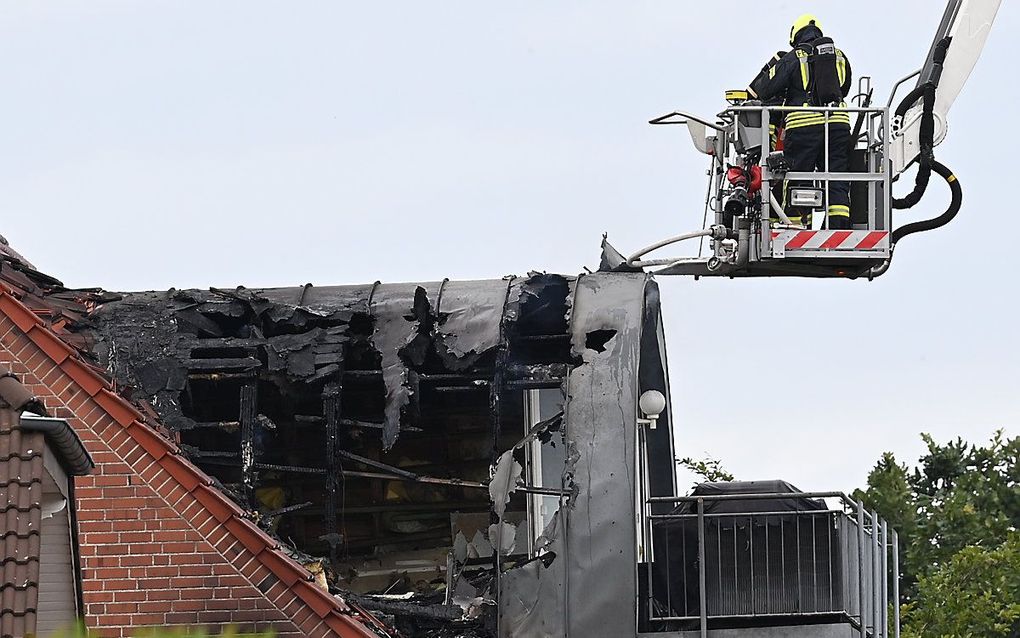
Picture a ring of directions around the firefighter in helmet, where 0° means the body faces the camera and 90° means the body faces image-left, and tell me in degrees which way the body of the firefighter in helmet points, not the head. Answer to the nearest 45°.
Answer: approximately 135°

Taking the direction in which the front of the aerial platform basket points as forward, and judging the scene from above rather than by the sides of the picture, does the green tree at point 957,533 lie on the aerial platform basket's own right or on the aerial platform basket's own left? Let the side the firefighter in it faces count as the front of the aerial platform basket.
on the aerial platform basket's own right

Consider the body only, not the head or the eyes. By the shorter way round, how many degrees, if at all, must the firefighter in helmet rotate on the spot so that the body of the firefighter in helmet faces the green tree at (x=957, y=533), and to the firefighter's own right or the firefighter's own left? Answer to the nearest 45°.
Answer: approximately 45° to the firefighter's own right
